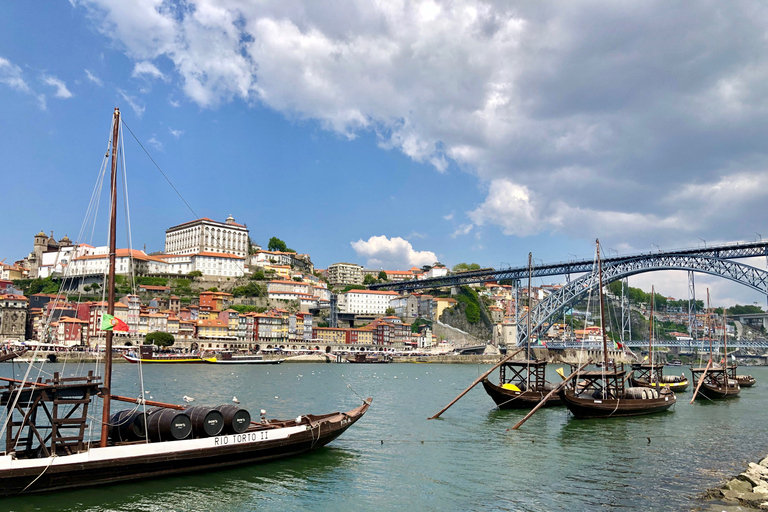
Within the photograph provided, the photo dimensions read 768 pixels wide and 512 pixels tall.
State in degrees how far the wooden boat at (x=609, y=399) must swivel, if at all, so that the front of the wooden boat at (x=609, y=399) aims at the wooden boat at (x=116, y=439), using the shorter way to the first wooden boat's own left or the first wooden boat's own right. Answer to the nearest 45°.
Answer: approximately 135° to the first wooden boat's own right

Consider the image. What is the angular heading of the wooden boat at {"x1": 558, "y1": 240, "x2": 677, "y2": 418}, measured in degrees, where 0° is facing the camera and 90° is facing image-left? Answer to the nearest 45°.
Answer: approximately 270°
